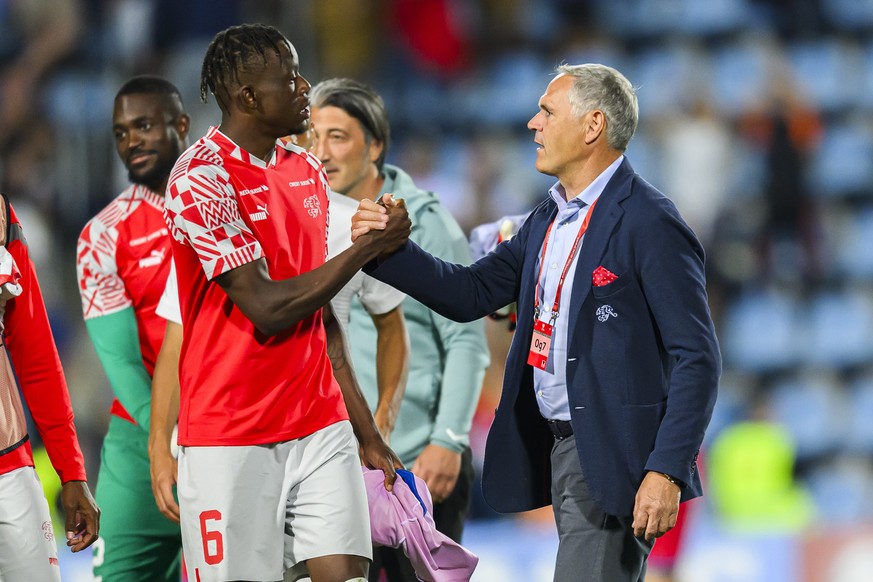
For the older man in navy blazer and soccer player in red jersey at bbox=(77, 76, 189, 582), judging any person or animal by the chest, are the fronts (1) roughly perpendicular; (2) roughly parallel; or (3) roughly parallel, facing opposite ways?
roughly perpendicular

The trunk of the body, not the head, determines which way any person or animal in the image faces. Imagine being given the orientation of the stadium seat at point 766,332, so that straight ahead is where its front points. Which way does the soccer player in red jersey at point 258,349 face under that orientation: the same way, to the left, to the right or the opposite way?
to the left

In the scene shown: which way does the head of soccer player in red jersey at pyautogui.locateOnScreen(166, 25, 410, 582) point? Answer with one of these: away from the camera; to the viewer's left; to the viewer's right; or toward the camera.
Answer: to the viewer's right

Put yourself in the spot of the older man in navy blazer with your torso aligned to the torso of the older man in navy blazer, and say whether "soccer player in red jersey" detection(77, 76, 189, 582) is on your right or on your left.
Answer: on your right

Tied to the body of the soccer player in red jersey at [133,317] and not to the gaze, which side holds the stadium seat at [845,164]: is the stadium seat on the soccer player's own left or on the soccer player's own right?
on the soccer player's own left

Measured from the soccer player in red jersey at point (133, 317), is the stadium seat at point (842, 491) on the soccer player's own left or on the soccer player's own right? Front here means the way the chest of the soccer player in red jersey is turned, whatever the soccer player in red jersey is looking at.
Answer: on the soccer player's own left

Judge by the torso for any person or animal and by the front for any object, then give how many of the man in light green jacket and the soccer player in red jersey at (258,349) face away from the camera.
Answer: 0

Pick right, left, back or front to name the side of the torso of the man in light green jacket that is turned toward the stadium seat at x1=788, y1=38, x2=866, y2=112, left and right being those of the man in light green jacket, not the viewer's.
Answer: back

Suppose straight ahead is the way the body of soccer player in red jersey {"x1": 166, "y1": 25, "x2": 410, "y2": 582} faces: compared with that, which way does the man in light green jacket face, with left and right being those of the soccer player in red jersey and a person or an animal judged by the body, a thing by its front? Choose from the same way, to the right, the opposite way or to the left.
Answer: to the right

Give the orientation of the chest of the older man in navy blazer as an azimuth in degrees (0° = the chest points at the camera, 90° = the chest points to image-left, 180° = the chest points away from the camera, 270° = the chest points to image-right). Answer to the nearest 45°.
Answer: approximately 45°

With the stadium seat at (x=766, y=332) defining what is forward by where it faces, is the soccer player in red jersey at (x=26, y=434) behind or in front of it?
in front
